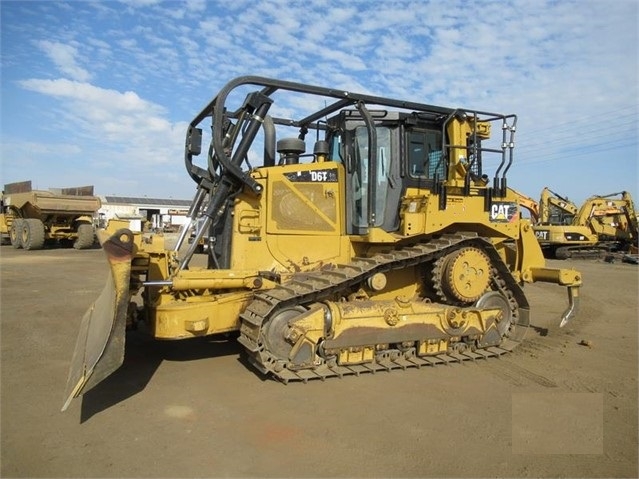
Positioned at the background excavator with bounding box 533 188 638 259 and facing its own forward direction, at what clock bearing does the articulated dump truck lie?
The articulated dump truck is roughly at 5 o'clock from the background excavator.

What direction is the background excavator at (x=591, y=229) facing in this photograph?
to the viewer's right

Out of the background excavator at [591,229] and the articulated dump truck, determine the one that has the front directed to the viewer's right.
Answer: the background excavator

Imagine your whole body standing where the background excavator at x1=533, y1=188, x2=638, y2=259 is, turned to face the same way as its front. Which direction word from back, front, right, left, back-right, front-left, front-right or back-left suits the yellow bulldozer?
right

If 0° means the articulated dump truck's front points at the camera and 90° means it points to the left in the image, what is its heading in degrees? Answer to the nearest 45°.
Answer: approximately 135°

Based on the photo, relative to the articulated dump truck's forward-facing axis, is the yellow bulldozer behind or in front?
behind

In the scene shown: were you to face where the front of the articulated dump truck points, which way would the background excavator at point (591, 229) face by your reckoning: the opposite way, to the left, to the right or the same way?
the opposite way

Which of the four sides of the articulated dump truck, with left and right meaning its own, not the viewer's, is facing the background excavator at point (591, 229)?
back
